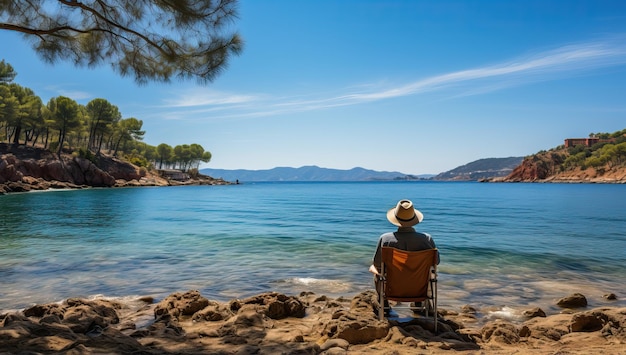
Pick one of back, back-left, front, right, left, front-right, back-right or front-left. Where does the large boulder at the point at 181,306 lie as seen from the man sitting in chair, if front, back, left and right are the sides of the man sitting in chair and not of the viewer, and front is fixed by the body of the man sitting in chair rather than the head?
left

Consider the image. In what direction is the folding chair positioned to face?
away from the camera

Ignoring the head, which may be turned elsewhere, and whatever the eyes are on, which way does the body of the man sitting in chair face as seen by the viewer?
away from the camera

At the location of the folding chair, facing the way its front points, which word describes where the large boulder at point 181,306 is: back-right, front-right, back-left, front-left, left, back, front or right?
left

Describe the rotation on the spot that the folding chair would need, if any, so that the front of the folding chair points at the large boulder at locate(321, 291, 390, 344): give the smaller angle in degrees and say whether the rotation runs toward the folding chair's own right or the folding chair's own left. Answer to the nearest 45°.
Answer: approximately 135° to the folding chair's own left

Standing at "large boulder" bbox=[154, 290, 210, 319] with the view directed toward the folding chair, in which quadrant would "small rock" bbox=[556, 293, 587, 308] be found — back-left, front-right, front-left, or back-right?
front-left

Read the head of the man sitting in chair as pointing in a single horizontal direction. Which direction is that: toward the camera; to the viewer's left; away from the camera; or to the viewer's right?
away from the camera

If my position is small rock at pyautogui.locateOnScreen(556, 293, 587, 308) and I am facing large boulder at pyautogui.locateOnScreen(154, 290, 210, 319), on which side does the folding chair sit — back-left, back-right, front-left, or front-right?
front-left
